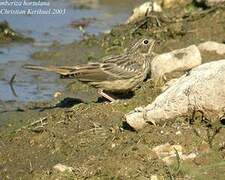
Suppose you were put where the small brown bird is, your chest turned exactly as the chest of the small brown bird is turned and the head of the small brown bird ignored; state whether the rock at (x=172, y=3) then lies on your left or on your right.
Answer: on your left

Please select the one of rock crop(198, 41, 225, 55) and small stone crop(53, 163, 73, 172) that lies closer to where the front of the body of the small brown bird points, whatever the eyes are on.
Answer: the rock

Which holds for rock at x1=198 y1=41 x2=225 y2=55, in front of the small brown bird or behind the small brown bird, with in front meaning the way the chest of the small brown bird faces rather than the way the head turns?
in front

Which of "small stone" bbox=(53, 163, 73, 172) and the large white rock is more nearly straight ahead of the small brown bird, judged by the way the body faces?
the large white rock

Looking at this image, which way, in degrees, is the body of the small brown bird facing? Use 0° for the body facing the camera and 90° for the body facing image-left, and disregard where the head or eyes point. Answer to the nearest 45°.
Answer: approximately 270°

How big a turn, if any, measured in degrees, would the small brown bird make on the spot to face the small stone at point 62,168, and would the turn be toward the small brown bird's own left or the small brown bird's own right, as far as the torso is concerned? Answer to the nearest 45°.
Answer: approximately 90° to the small brown bird's own right

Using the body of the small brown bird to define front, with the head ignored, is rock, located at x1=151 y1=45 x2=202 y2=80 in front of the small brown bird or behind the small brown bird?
in front

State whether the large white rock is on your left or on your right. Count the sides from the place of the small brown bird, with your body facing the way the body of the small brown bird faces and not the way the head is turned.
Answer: on your right
